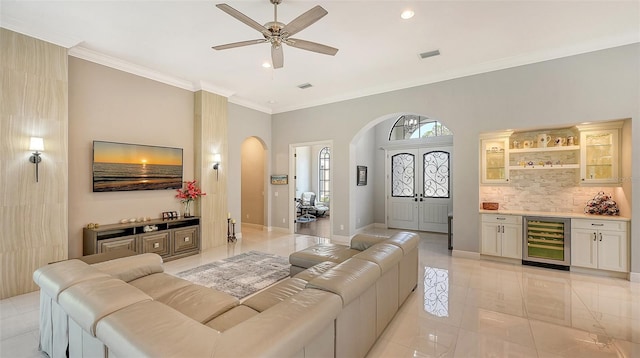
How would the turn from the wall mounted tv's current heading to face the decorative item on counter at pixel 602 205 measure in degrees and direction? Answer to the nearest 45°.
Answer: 0° — it already faces it

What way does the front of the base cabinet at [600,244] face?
toward the camera

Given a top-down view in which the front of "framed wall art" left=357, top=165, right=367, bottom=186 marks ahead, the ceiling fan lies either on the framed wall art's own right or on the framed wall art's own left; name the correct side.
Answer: on the framed wall art's own right

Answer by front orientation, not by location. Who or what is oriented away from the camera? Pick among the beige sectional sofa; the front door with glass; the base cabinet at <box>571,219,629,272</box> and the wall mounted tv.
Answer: the beige sectional sofa

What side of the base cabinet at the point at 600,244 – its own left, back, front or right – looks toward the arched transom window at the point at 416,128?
right

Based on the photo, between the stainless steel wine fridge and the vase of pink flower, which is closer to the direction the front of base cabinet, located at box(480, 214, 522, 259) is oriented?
the vase of pink flower

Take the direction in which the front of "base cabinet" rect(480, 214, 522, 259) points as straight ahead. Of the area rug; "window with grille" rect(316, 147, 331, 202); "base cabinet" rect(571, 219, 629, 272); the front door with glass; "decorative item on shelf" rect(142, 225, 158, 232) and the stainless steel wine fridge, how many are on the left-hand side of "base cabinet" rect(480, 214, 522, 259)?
2

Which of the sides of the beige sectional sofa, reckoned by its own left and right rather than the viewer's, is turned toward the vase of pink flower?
front

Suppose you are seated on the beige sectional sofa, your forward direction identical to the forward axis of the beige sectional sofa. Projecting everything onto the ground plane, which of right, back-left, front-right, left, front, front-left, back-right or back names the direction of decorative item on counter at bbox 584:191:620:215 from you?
right

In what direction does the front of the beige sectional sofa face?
away from the camera

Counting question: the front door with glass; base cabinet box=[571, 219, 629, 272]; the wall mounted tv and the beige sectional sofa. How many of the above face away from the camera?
1

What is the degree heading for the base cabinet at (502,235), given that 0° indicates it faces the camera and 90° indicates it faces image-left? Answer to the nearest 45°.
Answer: approximately 0°

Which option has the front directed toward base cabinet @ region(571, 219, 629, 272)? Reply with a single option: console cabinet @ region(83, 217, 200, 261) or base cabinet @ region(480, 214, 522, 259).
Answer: console cabinet @ region(83, 217, 200, 261)

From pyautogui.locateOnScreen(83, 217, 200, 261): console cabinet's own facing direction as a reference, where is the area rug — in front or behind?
in front

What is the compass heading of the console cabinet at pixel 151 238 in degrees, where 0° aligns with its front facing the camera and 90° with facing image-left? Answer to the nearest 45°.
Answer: approximately 315°

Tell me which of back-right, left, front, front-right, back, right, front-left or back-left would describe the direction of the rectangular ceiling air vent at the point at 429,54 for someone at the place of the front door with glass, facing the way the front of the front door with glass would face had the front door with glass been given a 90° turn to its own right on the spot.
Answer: left
